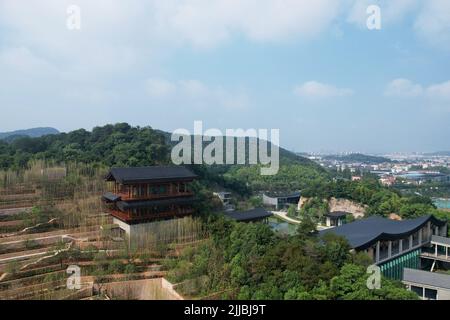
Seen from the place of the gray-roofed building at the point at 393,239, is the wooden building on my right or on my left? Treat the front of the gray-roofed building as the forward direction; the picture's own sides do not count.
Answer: on my right

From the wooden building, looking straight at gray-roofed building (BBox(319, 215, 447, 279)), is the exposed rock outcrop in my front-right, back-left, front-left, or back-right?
front-left

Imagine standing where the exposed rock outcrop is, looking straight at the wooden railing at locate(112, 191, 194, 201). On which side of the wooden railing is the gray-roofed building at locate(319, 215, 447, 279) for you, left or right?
left

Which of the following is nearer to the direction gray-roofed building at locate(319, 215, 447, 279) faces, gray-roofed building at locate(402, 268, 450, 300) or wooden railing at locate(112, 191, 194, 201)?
the gray-roofed building
